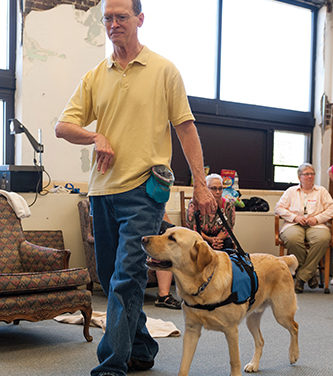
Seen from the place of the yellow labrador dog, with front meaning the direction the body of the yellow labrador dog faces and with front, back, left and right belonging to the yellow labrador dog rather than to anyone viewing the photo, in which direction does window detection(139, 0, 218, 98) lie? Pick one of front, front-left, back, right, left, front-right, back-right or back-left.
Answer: back-right

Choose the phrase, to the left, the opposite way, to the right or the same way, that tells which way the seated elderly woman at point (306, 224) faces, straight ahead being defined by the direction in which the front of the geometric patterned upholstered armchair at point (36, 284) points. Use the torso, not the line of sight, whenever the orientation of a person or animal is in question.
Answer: to the right

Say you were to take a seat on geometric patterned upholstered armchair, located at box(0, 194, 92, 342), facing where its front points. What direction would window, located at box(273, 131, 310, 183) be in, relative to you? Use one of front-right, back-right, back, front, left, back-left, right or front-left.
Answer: left

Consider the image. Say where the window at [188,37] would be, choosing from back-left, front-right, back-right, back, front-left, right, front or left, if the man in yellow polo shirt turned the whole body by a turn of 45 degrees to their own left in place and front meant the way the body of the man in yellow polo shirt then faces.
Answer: back

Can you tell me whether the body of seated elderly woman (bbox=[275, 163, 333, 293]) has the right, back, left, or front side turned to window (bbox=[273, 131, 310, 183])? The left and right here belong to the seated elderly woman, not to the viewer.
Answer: back

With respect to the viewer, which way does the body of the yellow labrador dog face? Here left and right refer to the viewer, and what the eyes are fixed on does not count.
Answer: facing the viewer and to the left of the viewer

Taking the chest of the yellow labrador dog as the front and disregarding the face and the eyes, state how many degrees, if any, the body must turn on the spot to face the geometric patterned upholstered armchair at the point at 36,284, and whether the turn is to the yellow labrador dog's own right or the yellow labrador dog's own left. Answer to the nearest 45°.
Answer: approximately 90° to the yellow labrador dog's own right

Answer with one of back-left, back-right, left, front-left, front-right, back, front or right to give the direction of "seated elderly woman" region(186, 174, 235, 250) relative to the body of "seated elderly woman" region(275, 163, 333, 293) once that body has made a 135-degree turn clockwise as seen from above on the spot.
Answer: left

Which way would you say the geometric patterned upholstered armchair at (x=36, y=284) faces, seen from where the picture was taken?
facing the viewer and to the right of the viewer

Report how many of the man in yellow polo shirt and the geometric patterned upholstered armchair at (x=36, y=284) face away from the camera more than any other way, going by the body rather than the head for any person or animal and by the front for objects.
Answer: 0

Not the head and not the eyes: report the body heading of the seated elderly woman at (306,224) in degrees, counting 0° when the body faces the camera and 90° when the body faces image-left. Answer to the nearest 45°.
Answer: approximately 0°

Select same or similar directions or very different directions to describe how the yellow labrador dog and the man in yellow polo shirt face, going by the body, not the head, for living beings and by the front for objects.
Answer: same or similar directions

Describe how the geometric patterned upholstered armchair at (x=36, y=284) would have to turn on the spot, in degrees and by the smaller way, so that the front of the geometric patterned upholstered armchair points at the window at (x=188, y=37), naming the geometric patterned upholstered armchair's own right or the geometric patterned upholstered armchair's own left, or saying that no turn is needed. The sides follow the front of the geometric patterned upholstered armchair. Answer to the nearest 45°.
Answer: approximately 90° to the geometric patterned upholstered armchair's own left

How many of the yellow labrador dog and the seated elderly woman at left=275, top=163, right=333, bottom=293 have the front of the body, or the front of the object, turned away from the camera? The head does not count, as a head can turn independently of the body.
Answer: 0
